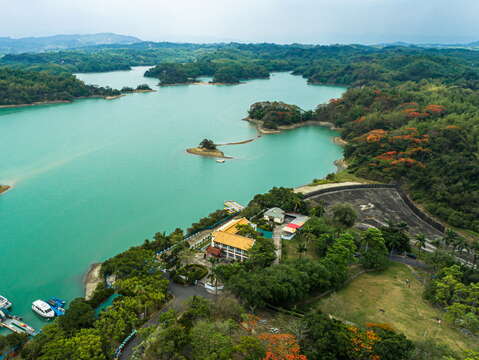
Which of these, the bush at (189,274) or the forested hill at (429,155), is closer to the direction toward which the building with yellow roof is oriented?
the bush

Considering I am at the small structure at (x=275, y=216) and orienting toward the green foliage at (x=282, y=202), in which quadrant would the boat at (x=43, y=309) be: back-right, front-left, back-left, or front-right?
back-left

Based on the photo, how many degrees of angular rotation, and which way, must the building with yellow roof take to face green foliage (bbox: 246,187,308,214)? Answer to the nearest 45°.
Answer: approximately 180°

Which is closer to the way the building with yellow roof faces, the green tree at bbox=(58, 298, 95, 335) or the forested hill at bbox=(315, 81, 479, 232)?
the green tree

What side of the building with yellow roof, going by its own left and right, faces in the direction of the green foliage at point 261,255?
left

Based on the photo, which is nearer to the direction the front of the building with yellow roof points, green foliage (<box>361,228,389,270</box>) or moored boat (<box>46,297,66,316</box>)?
the moored boat

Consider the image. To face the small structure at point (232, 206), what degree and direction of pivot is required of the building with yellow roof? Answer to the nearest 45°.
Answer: approximately 135° to its right

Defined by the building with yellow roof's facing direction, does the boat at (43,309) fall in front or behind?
in front

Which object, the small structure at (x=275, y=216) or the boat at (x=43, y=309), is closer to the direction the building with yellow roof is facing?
the boat

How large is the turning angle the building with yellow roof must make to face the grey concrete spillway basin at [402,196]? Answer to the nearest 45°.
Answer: approximately 180°

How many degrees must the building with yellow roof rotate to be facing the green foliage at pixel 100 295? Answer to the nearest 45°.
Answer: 0° — it already faces it

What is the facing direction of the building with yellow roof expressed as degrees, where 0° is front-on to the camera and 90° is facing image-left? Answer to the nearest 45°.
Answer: approximately 45°

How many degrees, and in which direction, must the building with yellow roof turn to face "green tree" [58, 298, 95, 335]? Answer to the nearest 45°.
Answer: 0° — it already faces it

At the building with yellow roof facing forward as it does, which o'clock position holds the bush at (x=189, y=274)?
The bush is roughly at 12 o'clock from the building with yellow roof.

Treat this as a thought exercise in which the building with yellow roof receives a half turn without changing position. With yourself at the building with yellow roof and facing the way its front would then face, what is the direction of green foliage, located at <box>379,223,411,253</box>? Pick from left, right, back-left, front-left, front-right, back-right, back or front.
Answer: front-right
